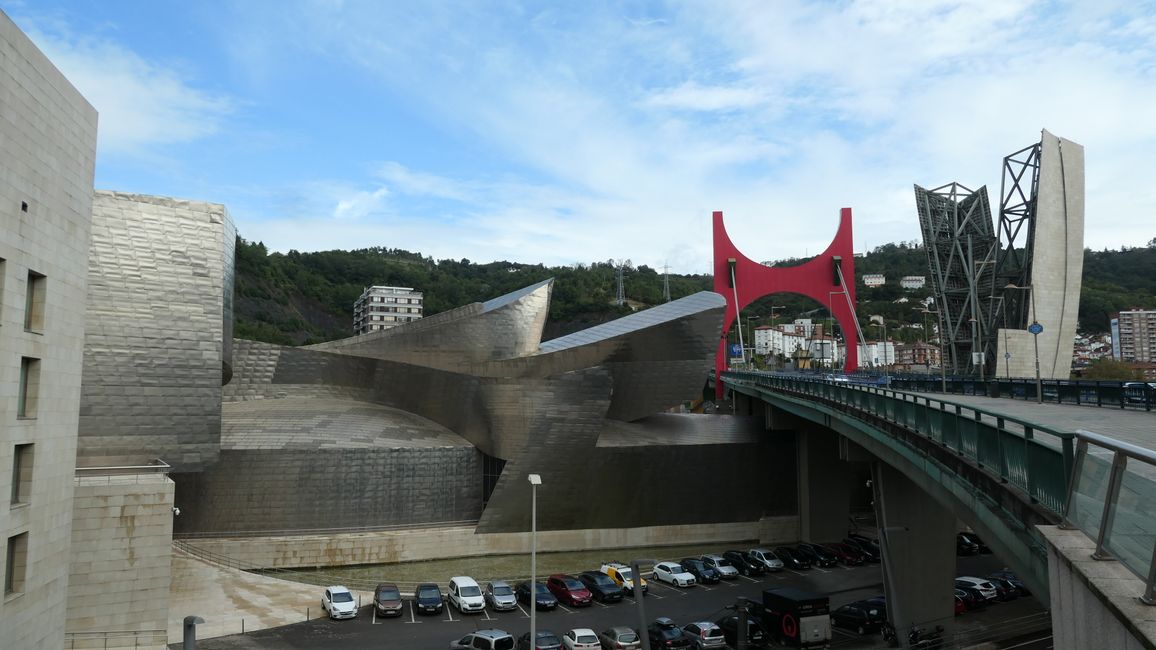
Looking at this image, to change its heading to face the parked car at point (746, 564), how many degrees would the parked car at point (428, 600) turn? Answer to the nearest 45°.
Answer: approximately 90° to its left

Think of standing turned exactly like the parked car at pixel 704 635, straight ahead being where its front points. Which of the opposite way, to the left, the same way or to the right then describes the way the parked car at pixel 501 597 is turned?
the opposite way

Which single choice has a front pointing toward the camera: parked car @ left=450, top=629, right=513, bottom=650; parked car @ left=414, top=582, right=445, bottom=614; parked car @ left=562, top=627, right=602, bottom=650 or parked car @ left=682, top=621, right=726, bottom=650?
parked car @ left=414, top=582, right=445, bottom=614

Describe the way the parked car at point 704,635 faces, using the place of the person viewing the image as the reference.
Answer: facing away from the viewer and to the left of the viewer

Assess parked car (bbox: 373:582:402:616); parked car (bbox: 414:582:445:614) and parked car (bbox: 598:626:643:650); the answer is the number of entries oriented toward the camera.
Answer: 2

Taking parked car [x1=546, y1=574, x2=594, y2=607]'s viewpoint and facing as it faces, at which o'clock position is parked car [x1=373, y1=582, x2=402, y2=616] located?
parked car [x1=373, y1=582, x2=402, y2=616] is roughly at 4 o'clock from parked car [x1=546, y1=574, x2=594, y2=607].

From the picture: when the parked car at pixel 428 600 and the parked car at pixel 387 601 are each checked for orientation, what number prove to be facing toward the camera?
2

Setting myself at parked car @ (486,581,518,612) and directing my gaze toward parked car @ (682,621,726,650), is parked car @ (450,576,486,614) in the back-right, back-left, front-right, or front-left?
back-right
